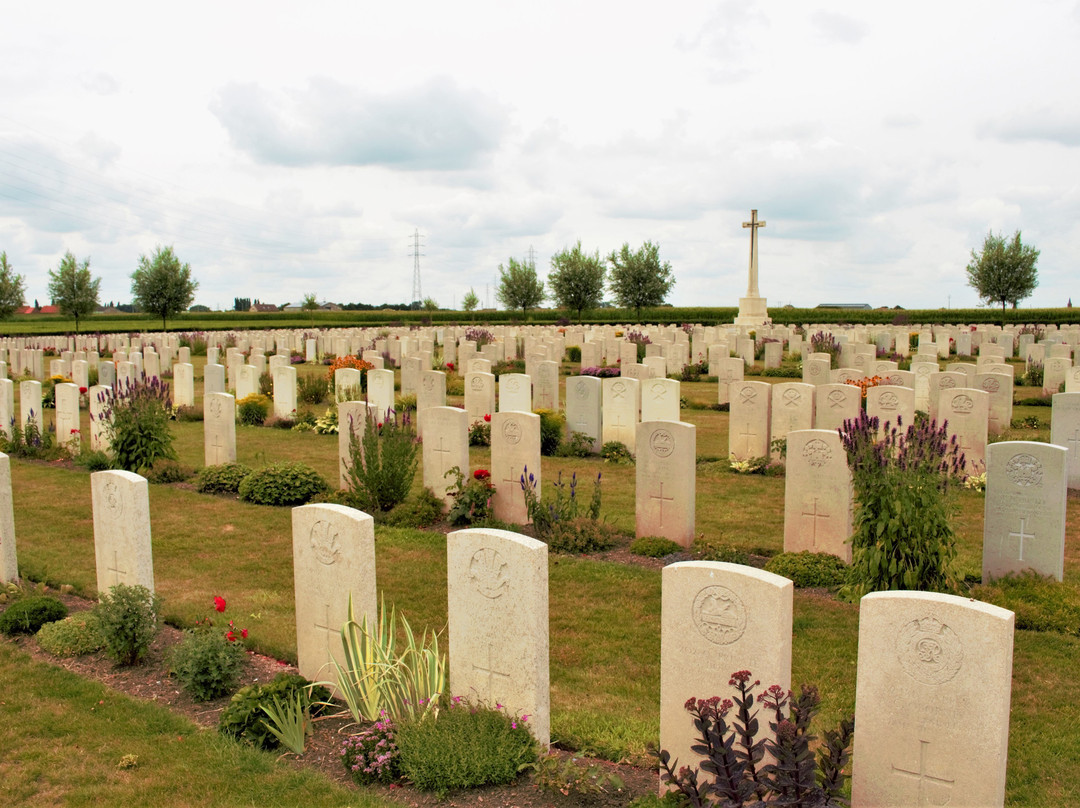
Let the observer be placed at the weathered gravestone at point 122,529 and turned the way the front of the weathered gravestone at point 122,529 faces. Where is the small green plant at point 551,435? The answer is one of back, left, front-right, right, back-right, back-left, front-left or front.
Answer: back

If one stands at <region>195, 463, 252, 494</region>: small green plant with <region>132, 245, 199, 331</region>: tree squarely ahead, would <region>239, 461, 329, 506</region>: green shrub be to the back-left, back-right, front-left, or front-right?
back-right

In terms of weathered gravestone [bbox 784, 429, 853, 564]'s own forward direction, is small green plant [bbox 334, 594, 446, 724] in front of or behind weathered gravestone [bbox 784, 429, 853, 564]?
in front

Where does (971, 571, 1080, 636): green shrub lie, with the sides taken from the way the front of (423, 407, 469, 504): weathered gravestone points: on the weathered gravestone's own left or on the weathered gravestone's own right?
on the weathered gravestone's own left

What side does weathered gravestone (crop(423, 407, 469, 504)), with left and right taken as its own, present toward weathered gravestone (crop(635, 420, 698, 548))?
left

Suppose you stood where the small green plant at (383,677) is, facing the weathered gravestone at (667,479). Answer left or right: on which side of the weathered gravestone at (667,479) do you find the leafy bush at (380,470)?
left

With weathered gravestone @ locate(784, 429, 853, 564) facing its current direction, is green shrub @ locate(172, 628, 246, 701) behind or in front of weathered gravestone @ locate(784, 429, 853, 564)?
in front
